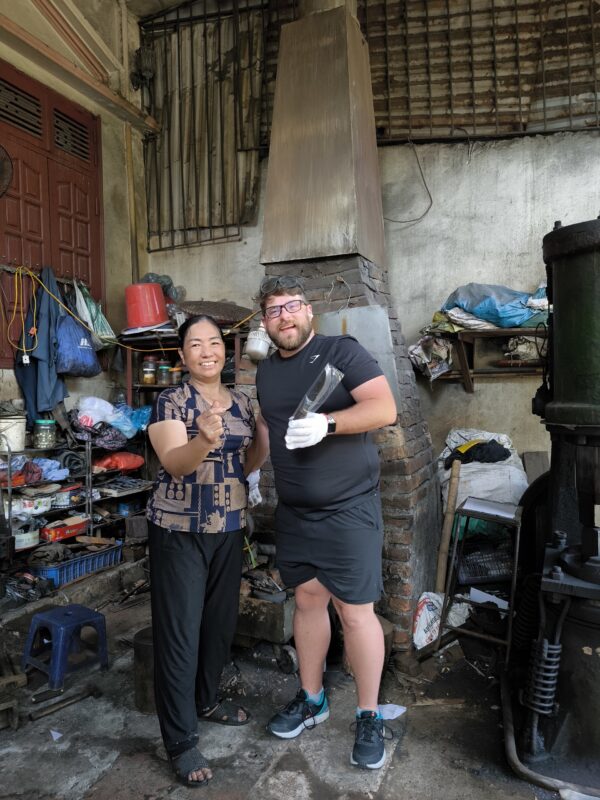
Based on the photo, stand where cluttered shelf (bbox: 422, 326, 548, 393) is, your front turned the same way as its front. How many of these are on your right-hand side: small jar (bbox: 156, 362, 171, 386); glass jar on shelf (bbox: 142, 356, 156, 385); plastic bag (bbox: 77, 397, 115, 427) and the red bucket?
4

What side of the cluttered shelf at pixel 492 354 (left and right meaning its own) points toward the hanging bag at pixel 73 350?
right

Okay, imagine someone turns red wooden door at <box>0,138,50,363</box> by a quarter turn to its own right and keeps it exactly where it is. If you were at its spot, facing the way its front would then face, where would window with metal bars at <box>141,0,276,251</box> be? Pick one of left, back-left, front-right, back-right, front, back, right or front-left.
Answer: back-left

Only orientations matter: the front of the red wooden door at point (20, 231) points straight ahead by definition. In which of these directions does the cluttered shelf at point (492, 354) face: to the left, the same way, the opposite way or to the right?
to the right

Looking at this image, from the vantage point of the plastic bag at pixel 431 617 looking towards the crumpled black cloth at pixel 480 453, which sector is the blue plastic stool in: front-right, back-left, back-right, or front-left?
back-left

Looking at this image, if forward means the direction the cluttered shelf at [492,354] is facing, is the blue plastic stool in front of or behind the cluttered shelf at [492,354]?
in front

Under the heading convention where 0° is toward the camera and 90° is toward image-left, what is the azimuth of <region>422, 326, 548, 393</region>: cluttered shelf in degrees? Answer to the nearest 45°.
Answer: approximately 0°

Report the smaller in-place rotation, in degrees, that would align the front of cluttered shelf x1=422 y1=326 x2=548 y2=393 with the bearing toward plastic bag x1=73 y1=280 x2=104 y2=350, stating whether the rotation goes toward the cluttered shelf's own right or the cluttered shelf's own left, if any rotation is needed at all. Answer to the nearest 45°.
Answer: approximately 90° to the cluttered shelf's own right

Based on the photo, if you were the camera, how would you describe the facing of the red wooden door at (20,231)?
facing the viewer and to the right of the viewer
